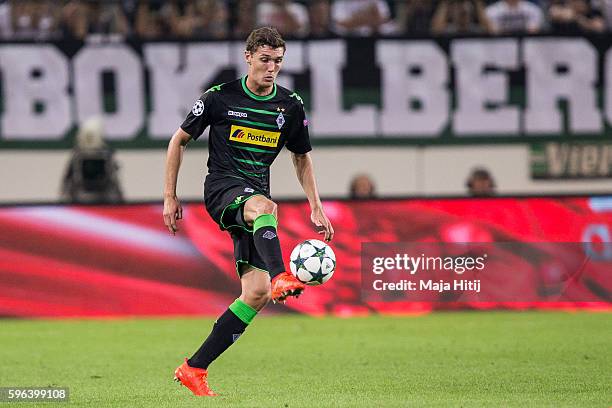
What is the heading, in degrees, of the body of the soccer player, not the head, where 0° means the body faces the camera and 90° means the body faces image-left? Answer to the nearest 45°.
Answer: approximately 315°

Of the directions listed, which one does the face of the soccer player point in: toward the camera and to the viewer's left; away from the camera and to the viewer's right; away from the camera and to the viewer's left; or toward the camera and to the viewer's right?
toward the camera and to the viewer's right
